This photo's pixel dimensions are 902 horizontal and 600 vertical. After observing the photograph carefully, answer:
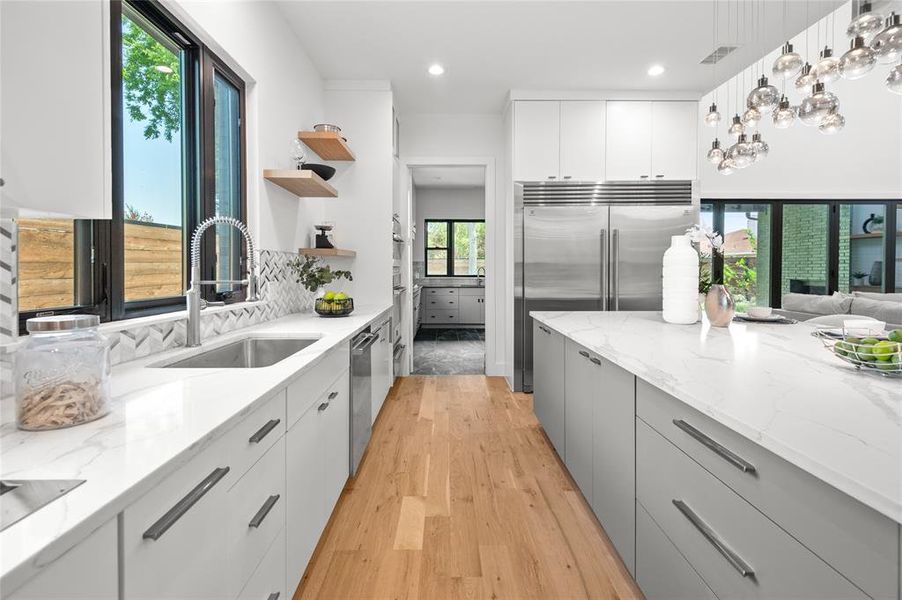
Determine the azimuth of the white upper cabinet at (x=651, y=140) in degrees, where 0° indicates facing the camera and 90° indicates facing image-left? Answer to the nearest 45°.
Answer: approximately 0°

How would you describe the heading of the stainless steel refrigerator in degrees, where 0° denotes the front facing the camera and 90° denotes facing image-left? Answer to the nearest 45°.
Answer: approximately 0°

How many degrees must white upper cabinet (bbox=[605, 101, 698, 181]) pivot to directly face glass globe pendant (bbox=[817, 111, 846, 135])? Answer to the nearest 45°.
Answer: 0° — it already faces it

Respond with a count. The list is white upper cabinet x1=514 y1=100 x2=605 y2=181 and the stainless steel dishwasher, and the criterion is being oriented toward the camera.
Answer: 1
